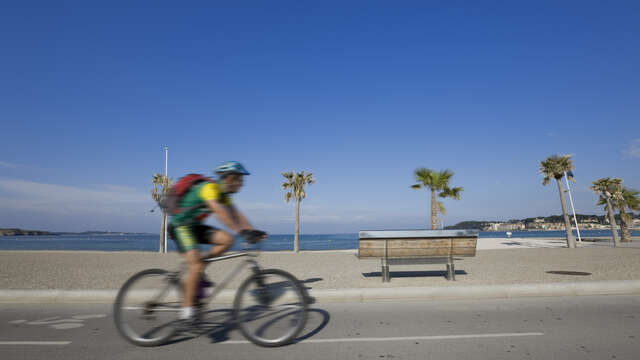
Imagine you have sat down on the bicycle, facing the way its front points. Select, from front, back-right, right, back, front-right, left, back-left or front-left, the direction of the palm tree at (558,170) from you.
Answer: front-left

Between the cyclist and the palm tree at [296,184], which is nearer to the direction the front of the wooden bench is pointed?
the palm tree

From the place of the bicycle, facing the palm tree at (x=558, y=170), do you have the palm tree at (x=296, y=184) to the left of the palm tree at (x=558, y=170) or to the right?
left

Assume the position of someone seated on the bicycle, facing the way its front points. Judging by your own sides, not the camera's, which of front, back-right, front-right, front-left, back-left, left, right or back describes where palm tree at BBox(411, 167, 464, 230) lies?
front-left

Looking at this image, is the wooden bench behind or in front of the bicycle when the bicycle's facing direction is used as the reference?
in front

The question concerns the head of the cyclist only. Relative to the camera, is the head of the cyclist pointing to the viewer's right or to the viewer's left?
to the viewer's right

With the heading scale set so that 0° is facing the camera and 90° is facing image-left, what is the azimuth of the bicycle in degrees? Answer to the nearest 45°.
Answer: approximately 270°

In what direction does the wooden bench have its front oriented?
away from the camera

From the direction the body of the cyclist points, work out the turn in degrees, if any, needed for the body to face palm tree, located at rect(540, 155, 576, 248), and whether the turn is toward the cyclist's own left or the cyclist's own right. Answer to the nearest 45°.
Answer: approximately 45° to the cyclist's own left

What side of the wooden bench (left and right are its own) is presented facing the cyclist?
back

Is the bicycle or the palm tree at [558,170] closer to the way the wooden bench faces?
the palm tree

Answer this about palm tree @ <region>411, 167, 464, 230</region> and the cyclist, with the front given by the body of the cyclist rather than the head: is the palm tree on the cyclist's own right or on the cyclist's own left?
on the cyclist's own left

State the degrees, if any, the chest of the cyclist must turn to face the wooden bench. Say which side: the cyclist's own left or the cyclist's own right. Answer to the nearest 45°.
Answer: approximately 45° to the cyclist's own left

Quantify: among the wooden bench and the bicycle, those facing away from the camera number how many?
1

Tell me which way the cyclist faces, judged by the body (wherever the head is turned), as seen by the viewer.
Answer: to the viewer's right

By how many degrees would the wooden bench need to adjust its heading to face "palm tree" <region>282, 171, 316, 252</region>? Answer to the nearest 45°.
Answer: approximately 45° to its left
